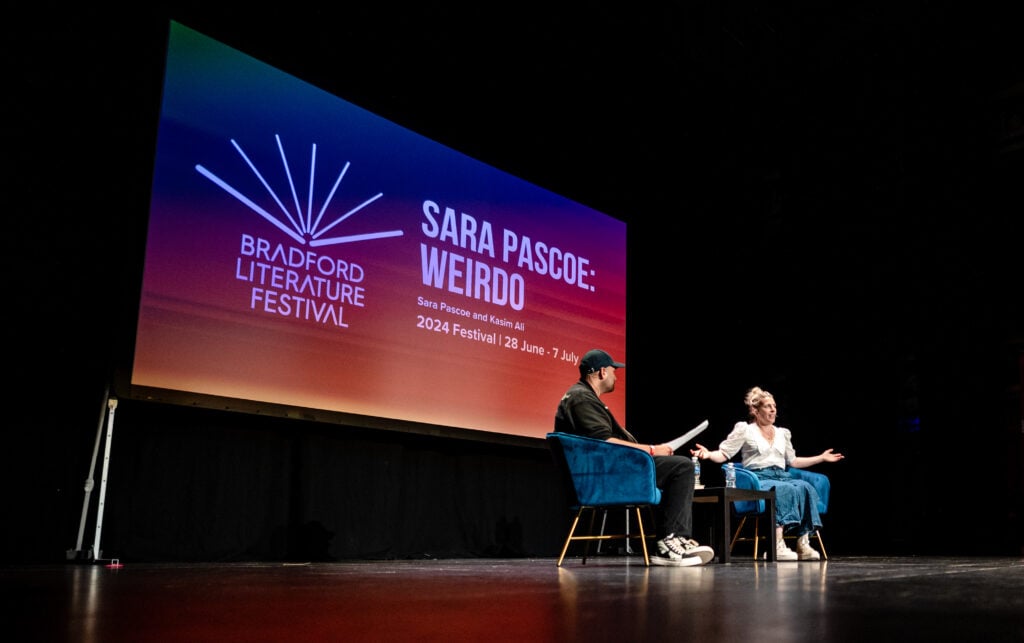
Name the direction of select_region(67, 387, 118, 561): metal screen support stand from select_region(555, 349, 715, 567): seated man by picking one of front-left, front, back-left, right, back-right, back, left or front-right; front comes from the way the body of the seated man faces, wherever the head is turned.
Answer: back

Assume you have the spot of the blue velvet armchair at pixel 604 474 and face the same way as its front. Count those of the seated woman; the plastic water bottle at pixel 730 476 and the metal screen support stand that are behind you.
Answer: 1

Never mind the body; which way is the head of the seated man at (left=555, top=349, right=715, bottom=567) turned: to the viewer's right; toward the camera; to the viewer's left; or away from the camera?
to the viewer's right

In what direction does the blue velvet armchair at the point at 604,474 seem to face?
to the viewer's right

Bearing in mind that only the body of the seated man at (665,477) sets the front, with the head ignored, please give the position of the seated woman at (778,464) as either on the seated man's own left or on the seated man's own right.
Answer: on the seated man's own left

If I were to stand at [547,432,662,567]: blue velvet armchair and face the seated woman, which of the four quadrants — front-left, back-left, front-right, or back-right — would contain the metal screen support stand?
back-left

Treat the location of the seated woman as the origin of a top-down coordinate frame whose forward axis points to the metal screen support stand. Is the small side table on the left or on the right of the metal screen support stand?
left

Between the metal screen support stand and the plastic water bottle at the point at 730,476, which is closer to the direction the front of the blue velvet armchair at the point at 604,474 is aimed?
the plastic water bottle

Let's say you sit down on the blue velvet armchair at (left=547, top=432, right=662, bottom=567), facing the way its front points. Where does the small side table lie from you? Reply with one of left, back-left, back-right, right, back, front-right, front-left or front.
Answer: front-left

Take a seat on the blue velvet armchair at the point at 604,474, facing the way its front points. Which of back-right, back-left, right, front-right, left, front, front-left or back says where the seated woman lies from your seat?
front-left

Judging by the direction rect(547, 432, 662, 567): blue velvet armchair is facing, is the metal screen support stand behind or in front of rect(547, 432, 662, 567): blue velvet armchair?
behind

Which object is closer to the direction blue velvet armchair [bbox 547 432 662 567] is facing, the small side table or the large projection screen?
the small side table

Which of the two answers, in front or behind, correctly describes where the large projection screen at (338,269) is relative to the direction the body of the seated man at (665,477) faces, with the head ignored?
behind

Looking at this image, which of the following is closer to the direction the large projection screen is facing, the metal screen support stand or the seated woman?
the seated woman

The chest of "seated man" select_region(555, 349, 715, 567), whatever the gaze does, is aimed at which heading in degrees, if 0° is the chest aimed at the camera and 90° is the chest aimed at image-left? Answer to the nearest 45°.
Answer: approximately 270°
